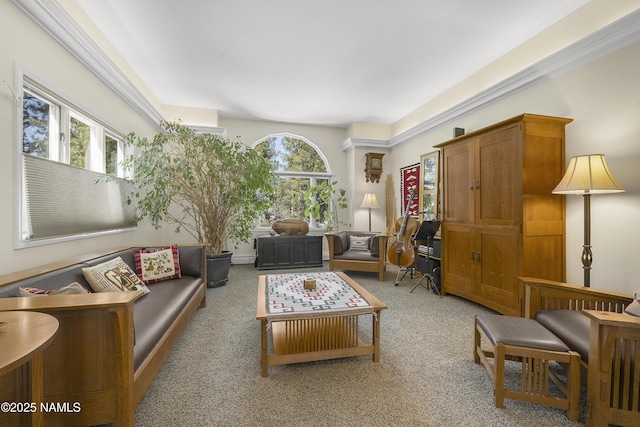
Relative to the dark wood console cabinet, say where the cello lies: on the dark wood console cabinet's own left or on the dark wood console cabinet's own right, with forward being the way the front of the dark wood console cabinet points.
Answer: on the dark wood console cabinet's own left

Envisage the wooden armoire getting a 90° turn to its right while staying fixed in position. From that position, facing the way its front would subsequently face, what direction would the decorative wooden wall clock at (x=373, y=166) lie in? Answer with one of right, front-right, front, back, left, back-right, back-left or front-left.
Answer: front

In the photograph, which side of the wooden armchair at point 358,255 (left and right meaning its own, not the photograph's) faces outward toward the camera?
front

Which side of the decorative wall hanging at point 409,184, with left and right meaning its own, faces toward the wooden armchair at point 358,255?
front

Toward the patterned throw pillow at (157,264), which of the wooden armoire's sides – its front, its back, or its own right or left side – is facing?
front

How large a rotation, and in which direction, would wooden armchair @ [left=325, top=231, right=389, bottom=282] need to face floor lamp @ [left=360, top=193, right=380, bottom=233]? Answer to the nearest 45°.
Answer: approximately 180°

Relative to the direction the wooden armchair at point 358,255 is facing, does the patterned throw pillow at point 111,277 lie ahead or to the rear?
ahead

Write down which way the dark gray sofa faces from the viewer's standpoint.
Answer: facing the viewer and to the right of the viewer

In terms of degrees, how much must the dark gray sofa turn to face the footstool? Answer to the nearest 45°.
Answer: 0° — it already faces it

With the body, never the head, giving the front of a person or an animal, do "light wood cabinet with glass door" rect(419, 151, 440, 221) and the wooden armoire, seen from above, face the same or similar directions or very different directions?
same or similar directions

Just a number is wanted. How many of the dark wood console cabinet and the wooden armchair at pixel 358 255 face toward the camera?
2

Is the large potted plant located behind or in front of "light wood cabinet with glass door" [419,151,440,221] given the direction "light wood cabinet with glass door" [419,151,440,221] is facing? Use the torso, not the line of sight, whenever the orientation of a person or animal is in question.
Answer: in front

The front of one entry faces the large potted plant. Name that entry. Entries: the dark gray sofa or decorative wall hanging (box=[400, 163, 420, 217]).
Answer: the decorative wall hanging

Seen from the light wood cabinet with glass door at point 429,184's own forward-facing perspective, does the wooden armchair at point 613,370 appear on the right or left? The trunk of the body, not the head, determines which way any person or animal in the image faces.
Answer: on its left

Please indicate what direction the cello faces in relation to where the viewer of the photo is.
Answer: facing the viewer and to the left of the viewer

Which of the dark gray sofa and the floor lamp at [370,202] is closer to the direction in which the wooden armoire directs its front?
the dark gray sofa

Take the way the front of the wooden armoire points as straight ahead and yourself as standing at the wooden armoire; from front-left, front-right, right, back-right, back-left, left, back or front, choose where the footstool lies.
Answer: front-left

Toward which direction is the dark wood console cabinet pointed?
toward the camera

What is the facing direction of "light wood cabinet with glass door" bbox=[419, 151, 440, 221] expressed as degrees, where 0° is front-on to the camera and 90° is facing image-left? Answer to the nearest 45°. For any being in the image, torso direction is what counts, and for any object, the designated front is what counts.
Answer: approximately 45°

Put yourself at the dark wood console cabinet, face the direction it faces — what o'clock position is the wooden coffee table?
The wooden coffee table is roughly at 12 o'clock from the dark wood console cabinet.
